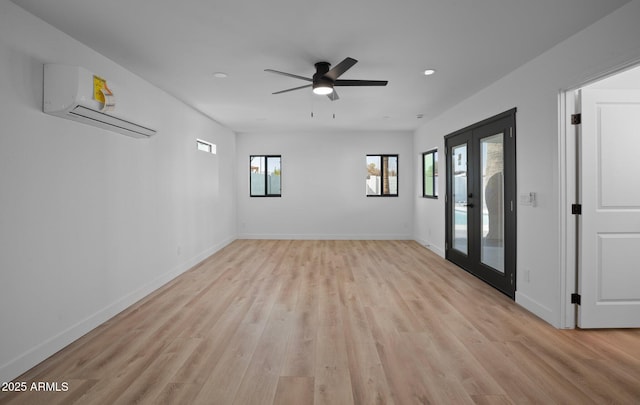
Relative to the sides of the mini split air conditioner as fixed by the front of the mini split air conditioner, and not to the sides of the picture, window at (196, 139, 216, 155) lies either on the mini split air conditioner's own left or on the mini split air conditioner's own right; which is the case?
on the mini split air conditioner's own left

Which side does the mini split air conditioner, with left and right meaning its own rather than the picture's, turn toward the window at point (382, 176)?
left

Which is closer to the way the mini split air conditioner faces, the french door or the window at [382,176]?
the french door

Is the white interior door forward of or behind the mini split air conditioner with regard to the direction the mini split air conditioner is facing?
forward

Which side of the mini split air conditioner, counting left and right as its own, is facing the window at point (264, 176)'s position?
left

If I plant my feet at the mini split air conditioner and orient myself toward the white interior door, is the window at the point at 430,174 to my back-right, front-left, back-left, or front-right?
front-left

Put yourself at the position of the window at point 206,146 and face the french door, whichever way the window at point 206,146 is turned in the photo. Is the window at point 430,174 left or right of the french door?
left

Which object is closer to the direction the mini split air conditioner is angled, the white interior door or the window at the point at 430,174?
the white interior door

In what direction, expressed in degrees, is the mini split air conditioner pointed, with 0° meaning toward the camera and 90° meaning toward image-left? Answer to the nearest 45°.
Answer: approximately 315°
